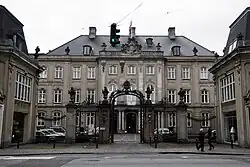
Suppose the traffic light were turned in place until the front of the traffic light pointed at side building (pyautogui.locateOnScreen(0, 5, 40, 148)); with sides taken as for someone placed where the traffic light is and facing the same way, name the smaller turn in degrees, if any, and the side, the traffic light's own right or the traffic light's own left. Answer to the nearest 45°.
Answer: approximately 135° to the traffic light's own right

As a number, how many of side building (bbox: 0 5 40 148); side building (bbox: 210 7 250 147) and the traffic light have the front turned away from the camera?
0

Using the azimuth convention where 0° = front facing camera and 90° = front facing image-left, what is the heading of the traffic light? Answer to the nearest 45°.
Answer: approximately 0°

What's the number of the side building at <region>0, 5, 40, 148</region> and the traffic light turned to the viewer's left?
0

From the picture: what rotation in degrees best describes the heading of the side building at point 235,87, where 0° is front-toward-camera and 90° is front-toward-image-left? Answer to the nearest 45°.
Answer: approximately 45°

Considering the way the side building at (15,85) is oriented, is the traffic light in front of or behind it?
in front

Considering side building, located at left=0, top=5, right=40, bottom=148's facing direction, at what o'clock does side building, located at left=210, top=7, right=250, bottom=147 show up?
side building, located at left=210, top=7, right=250, bottom=147 is roughly at 11 o'clock from side building, located at left=0, top=5, right=40, bottom=148.

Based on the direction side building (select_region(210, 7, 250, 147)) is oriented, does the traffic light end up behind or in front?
in front
